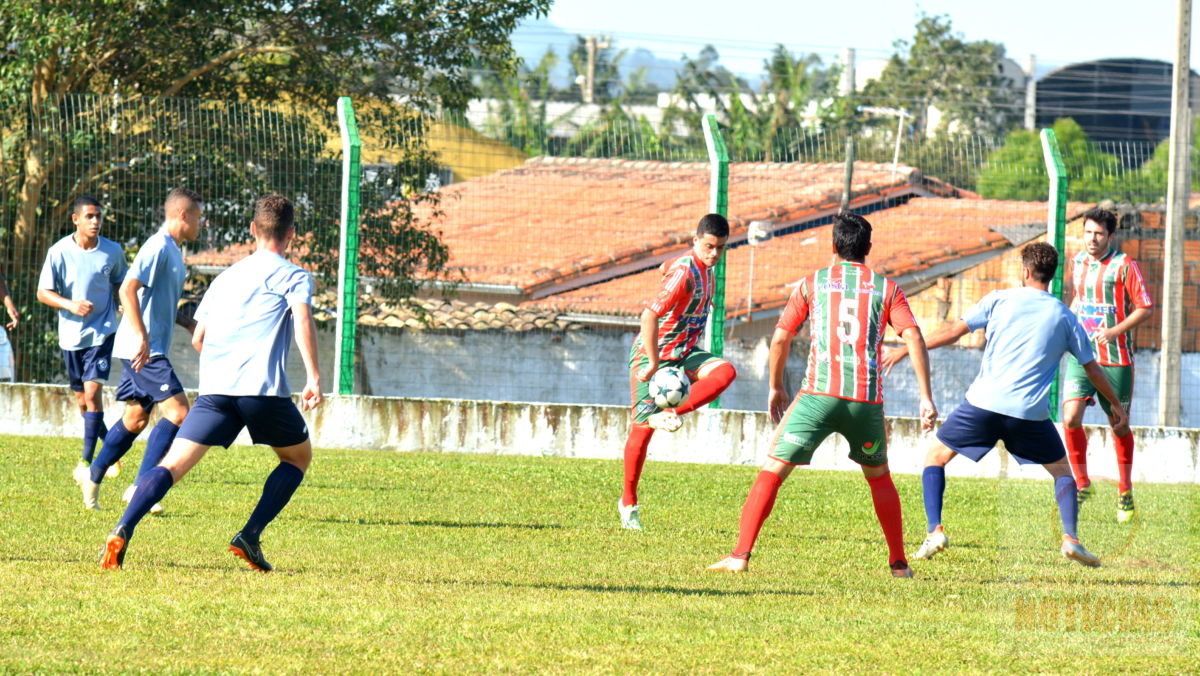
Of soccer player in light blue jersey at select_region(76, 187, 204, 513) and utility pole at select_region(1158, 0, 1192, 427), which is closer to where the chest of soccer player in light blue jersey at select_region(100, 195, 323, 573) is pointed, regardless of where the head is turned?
the utility pole

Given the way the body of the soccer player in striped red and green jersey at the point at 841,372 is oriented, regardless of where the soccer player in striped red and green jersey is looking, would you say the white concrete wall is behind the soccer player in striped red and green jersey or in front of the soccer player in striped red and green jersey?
in front

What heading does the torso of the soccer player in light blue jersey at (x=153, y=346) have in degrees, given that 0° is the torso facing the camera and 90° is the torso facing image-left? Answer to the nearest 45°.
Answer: approximately 270°

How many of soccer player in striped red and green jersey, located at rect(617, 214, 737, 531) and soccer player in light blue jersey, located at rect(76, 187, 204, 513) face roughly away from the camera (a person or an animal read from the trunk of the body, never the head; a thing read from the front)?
0

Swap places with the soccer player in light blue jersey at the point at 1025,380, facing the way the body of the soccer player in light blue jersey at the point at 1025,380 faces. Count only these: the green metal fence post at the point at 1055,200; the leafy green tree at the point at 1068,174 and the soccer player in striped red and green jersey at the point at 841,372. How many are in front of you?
2

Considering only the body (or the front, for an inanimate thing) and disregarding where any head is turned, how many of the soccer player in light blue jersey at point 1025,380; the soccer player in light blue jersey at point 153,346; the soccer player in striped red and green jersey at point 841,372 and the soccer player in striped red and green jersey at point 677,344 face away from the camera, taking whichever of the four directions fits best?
2

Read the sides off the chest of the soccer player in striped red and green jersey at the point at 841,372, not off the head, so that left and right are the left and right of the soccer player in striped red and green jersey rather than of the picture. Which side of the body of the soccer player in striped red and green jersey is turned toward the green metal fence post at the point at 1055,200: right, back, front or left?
front

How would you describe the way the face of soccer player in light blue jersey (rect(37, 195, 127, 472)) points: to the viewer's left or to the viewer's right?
to the viewer's right

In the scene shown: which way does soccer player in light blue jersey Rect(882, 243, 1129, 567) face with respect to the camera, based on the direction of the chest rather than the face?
away from the camera

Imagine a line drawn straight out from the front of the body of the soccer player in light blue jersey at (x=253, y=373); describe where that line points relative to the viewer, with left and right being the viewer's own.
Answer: facing away from the viewer and to the right of the viewer

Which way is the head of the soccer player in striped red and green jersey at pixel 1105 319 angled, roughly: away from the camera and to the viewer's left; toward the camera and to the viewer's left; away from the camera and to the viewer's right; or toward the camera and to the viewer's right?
toward the camera and to the viewer's left

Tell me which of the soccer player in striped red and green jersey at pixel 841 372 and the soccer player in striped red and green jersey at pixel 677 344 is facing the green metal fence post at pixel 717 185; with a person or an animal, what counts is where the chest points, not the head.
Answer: the soccer player in striped red and green jersey at pixel 841 372

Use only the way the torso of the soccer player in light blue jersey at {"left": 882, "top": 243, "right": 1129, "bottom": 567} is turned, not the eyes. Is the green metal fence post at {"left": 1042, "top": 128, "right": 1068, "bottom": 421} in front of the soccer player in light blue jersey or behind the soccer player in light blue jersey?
in front

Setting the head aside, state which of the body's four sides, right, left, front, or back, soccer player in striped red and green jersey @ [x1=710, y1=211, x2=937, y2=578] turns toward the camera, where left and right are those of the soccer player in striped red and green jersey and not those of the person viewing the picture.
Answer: back

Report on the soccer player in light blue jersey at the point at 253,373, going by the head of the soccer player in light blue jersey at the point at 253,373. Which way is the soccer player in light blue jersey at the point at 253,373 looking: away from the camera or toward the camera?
away from the camera

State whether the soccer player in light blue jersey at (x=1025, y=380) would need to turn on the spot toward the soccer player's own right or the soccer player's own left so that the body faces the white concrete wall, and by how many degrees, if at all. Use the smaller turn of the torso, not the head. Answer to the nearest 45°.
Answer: approximately 45° to the soccer player's own left

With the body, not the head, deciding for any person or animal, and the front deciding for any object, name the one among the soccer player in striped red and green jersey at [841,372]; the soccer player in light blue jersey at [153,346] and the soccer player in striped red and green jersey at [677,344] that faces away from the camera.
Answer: the soccer player in striped red and green jersey at [841,372]

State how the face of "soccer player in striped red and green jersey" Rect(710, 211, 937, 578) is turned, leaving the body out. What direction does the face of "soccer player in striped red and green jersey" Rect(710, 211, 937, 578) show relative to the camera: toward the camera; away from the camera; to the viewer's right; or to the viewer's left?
away from the camera
